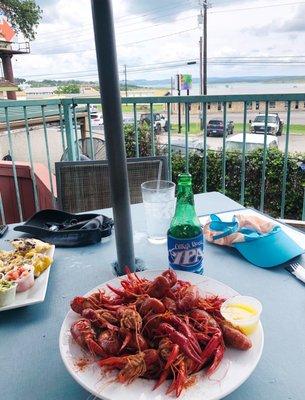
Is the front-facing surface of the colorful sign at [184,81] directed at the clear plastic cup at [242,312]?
yes

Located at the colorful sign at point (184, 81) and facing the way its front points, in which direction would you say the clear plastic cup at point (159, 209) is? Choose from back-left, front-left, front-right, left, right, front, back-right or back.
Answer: front

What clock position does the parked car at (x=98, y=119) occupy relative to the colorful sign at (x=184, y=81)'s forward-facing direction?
The parked car is roughly at 12 o'clock from the colorful sign.

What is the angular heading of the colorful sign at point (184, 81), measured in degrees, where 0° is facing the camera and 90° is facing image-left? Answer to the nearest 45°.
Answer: approximately 0°

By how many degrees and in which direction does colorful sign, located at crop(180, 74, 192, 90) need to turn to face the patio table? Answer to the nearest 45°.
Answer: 0° — it already faces it

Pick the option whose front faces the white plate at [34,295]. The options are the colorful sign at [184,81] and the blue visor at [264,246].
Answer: the colorful sign

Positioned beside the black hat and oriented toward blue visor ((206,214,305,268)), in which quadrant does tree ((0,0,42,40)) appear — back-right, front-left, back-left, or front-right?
back-left

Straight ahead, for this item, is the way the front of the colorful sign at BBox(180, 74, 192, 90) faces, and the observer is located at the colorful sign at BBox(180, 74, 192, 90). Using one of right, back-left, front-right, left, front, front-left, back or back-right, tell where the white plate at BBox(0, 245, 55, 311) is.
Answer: front

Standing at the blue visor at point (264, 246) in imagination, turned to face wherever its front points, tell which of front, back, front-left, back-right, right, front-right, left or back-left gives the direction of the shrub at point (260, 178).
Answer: back-left

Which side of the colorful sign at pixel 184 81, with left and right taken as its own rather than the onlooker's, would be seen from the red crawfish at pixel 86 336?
front

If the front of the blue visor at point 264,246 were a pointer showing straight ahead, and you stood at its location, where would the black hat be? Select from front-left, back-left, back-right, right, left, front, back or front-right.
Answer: back-right

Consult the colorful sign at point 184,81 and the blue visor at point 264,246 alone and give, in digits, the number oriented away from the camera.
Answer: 0

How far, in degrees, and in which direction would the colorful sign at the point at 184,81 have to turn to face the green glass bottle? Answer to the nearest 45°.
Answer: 0° — it already faces it

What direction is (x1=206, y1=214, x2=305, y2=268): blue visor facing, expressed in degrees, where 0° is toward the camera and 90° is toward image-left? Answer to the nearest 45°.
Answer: approximately 315°
